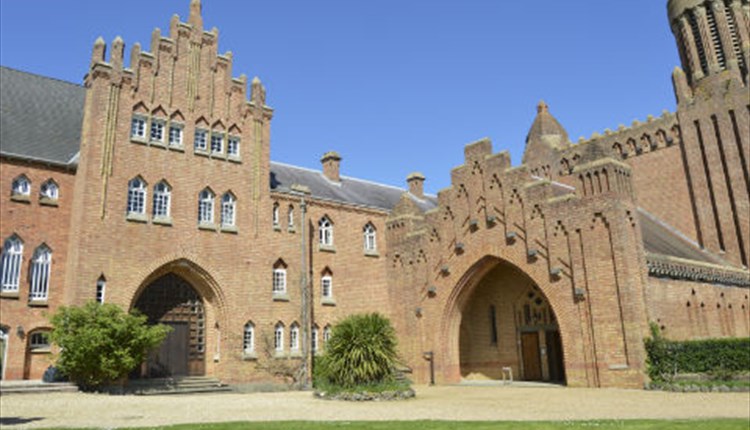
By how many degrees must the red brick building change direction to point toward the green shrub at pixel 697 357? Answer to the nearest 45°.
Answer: approximately 90° to its left

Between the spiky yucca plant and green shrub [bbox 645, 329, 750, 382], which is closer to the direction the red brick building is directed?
the spiky yucca plant

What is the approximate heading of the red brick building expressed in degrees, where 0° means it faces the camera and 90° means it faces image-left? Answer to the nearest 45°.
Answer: approximately 0°

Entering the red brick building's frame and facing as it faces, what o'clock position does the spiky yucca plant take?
The spiky yucca plant is roughly at 11 o'clock from the red brick building.
